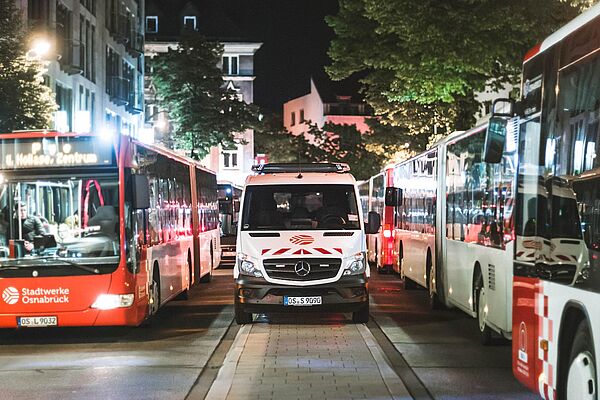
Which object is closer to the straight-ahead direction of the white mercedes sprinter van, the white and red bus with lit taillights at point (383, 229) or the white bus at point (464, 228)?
the white bus
